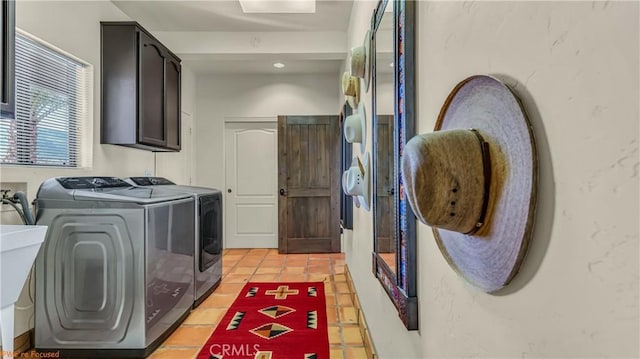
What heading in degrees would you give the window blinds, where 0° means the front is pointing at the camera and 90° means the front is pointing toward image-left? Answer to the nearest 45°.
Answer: approximately 315°

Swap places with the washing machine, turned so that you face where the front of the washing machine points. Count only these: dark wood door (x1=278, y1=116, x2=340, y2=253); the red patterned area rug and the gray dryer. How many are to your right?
0

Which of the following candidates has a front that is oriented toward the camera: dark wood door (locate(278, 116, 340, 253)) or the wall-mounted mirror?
the dark wood door

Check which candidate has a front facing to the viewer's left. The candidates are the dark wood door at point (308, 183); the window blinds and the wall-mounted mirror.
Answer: the wall-mounted mirror

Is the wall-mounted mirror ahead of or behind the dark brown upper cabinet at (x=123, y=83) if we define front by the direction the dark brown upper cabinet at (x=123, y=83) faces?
ahead

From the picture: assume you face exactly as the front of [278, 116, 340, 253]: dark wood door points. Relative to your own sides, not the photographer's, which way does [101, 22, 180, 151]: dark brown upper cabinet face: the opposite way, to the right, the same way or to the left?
to the left

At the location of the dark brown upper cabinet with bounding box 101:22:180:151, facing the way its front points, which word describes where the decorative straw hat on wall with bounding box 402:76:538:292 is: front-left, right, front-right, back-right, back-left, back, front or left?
front-right

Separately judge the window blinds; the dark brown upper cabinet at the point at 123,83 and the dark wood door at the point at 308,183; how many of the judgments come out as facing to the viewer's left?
0

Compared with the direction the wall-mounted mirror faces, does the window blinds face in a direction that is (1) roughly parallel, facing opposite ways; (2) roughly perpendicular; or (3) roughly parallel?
roughly parallel, facing opposite ways

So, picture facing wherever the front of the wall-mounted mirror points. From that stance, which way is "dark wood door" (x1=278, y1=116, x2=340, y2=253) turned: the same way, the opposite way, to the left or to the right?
to the left

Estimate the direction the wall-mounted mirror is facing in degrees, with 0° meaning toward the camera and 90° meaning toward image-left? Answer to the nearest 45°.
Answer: approximately 90°

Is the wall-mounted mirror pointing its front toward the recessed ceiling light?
no

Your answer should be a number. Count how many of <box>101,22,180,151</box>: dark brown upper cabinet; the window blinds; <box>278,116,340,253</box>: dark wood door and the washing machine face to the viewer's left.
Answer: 0

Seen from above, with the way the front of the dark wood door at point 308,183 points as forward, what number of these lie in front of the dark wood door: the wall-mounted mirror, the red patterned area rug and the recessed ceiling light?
3

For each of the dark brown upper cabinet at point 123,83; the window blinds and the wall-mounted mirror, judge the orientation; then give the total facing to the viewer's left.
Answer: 1

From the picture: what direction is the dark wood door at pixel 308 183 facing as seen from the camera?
toward the camera

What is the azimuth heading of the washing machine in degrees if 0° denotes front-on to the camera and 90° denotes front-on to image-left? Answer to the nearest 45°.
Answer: approximately 315°

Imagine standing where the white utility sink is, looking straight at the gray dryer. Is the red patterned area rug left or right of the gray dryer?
right
